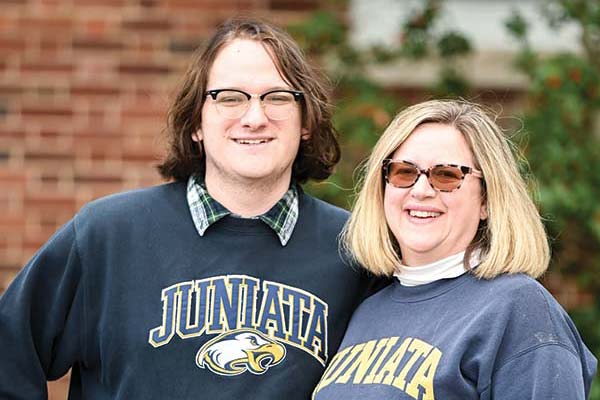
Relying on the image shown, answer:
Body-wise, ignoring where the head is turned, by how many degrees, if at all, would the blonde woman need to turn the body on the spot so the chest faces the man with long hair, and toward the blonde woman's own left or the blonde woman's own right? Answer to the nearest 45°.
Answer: approximately 45° to the blonde woman's own right

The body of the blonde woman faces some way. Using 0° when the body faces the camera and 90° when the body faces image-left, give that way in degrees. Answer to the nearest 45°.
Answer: approximately 45°

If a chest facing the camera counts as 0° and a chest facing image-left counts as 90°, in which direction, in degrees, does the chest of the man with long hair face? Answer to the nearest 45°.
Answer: approximately 0°

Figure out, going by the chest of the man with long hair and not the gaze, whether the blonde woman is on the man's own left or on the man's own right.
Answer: on the man's own left
